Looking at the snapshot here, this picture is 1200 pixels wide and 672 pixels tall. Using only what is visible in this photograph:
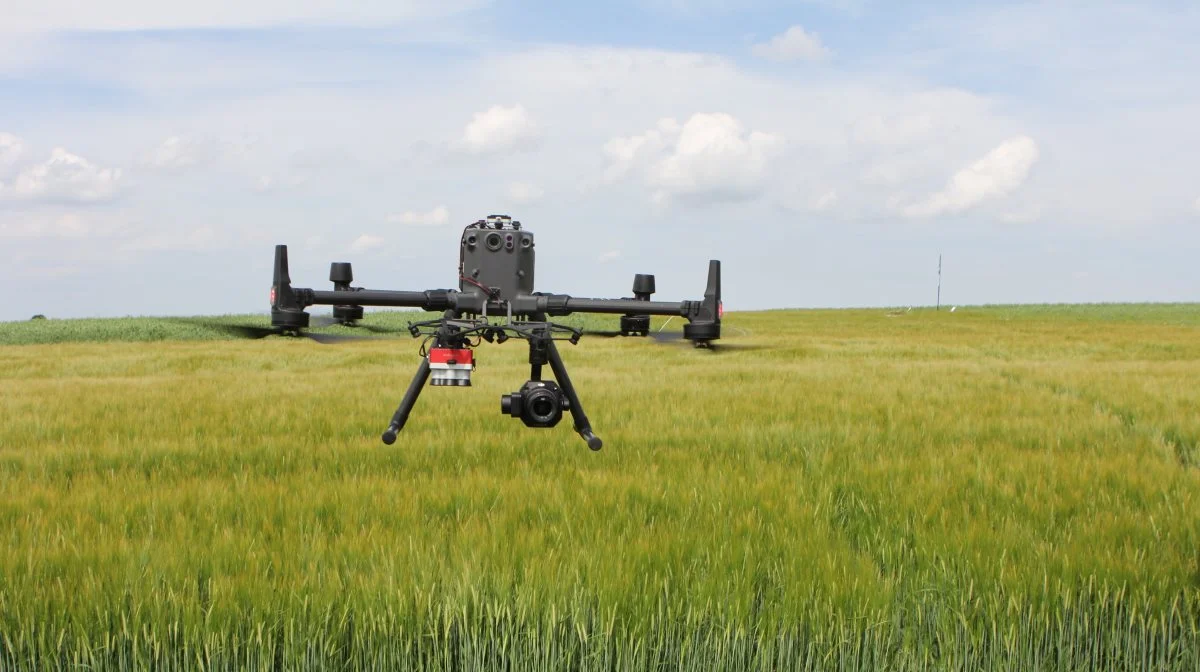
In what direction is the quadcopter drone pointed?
toward the camera
